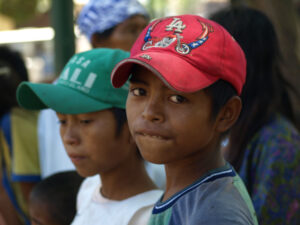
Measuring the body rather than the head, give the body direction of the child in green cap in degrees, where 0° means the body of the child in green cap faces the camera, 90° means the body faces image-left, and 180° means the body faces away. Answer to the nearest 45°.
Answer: approximately 45°

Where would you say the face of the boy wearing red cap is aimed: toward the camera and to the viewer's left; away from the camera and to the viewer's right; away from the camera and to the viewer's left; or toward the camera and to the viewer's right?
toward the camera and to the viewer's left

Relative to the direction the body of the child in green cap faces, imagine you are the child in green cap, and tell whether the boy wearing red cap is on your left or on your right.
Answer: on your left

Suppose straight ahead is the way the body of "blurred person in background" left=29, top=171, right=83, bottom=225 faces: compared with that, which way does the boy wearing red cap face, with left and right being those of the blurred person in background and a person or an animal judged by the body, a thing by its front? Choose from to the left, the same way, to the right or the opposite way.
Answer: the same way

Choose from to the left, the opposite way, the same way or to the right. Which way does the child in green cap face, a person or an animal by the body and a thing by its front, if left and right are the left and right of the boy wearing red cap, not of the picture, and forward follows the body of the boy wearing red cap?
the same way

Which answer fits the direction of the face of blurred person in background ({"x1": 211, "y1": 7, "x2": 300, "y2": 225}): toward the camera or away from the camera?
away from the camera

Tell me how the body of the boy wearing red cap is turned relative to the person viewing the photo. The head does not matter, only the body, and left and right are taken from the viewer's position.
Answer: facing the viewer and to the left of the viewer

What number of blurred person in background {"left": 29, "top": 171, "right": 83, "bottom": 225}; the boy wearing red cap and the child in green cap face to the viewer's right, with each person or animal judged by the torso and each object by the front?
0
